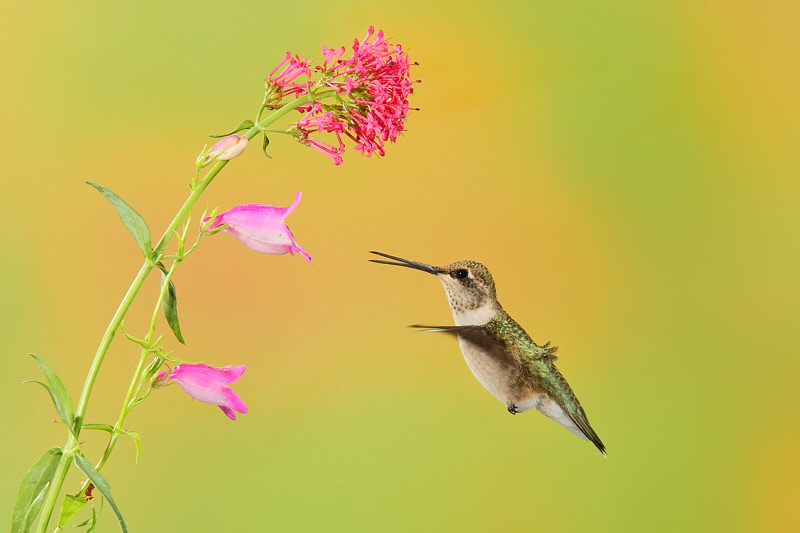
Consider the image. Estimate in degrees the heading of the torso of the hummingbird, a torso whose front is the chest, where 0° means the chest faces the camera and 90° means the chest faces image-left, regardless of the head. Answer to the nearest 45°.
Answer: approximately 90°
